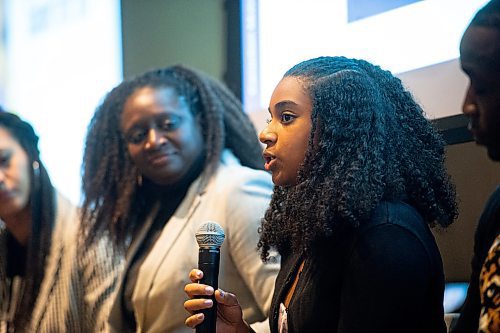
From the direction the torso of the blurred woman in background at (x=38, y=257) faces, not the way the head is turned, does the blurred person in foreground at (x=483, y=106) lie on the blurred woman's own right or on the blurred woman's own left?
on the blurred woman's own left

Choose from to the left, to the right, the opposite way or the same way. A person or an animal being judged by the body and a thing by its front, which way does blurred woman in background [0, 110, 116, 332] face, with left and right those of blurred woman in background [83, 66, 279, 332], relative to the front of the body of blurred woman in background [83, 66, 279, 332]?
the same way

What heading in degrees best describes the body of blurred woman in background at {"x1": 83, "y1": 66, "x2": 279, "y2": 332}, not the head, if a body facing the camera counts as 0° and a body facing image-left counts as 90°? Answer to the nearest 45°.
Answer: approximately 45°

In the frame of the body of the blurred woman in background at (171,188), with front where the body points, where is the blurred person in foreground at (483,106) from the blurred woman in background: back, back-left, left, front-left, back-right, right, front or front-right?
left

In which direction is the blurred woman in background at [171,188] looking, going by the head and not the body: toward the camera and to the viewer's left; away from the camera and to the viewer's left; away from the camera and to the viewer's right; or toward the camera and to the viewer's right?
toward the camera and to the viewer's right

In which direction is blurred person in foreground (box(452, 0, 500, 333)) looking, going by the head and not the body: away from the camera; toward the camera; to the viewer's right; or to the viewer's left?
to the viewer's left

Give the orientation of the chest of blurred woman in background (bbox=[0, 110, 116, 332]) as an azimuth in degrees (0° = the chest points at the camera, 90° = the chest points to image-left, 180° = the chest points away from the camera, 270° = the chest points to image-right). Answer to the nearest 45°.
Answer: approximately 45°
